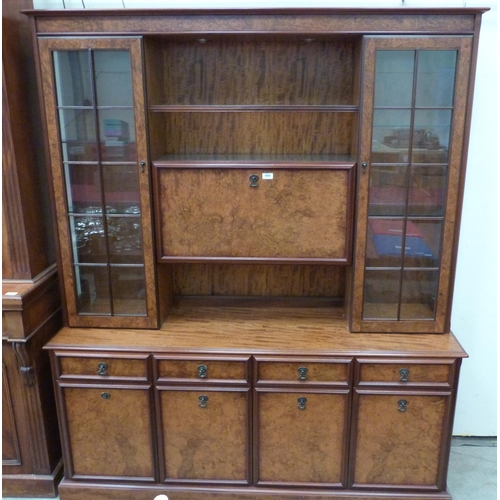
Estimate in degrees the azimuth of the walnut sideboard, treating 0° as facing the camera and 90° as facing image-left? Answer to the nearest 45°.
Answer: approximately 0°
